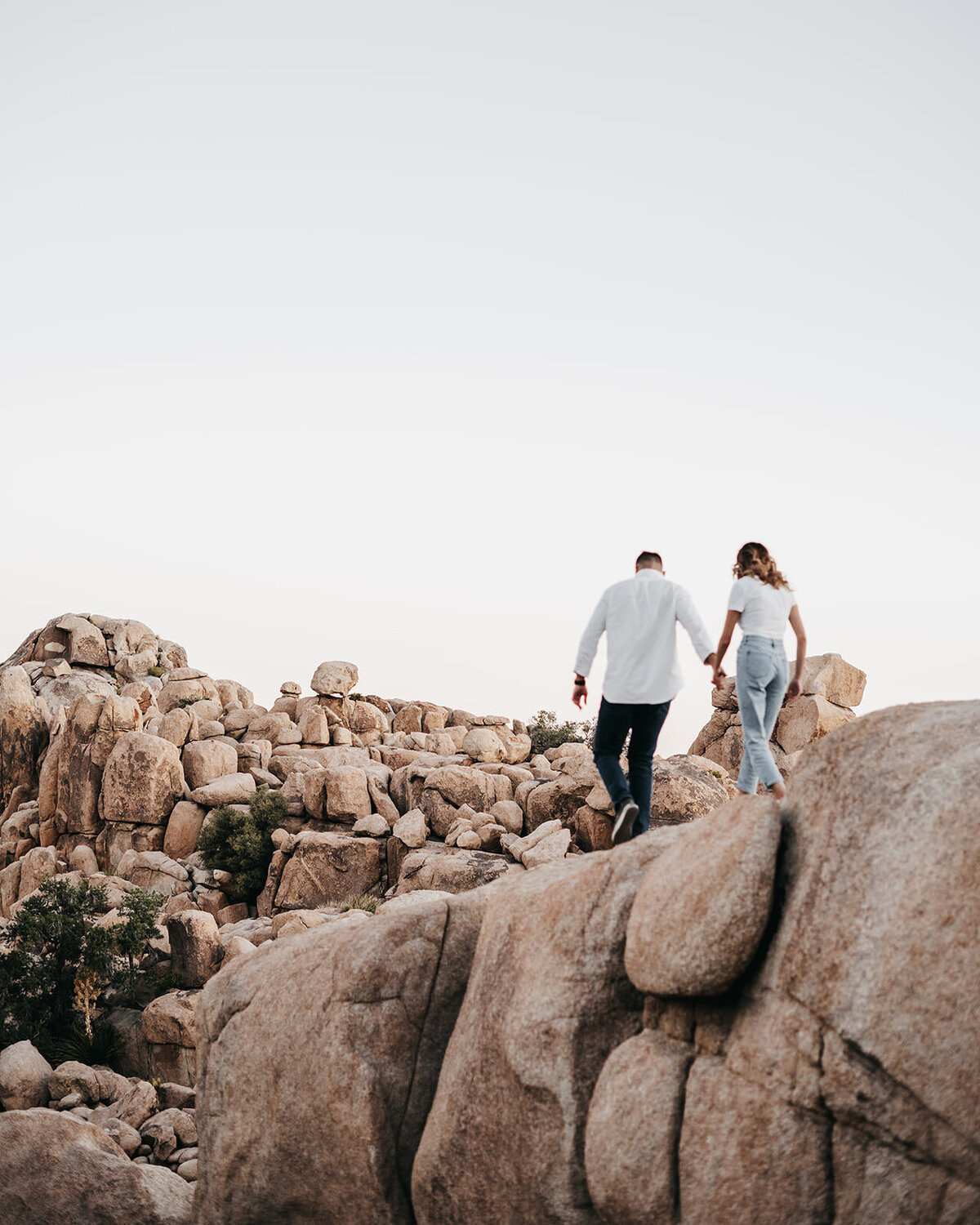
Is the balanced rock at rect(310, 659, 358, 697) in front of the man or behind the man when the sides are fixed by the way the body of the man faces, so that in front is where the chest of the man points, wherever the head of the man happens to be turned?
in front

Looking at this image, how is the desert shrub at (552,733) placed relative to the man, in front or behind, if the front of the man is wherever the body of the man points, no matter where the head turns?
in front

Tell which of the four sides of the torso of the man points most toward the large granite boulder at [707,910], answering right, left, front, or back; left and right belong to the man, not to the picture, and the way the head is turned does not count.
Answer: back

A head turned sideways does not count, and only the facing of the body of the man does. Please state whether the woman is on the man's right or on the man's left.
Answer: on the man's right

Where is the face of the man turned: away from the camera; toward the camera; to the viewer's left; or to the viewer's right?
away from the camera

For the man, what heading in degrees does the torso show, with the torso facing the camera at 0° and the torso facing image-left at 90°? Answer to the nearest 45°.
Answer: approximately 180°

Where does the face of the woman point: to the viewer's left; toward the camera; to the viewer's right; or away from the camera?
away from the camera
